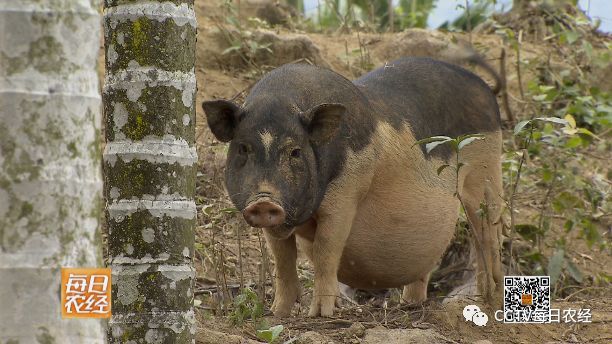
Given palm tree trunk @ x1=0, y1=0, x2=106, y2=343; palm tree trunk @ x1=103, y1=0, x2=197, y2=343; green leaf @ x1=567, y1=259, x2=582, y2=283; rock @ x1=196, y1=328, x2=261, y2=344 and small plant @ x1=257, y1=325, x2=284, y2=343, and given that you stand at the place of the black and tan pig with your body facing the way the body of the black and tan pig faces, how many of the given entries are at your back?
1

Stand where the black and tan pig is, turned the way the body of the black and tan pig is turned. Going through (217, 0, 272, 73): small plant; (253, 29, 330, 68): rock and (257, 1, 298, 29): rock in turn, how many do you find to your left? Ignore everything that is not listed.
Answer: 0

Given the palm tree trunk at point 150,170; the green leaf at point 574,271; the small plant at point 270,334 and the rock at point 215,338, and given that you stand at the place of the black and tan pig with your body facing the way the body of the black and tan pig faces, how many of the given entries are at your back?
1

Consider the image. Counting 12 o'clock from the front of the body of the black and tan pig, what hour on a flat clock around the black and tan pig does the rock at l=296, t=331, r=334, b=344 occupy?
The rock is roughly at 11 o'clock from the black and tan pig.

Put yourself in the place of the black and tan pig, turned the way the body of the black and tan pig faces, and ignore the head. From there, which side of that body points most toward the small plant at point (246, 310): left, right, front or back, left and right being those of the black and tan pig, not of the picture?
front

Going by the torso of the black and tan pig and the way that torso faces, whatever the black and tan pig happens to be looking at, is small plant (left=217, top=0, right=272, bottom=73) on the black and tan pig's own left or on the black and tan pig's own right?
on the black and tan pig's own right

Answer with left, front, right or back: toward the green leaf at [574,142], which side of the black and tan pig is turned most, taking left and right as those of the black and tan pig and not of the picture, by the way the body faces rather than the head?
back

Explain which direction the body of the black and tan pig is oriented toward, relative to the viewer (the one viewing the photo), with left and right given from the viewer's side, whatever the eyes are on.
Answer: facing the viewer and to the left of the viewer

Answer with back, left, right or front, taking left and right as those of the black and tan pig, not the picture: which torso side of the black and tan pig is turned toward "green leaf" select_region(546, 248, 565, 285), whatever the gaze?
back

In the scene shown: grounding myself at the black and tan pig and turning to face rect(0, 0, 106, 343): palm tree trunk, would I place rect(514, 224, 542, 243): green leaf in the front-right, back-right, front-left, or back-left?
back-left

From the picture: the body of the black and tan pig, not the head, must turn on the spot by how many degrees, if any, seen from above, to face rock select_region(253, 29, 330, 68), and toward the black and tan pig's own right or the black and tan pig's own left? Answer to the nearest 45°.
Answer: approximately 135° to the black and tan pig's own right

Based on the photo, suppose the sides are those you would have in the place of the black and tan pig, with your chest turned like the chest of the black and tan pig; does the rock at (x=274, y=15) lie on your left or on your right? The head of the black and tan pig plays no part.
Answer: on your right

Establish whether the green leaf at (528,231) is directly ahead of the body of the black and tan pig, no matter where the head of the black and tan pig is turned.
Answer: no

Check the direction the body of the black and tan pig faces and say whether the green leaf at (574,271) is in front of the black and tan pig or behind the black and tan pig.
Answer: behind

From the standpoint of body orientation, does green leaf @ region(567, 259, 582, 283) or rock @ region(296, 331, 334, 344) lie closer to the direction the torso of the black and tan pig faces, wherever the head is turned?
the rock

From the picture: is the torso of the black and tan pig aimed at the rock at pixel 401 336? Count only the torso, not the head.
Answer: no

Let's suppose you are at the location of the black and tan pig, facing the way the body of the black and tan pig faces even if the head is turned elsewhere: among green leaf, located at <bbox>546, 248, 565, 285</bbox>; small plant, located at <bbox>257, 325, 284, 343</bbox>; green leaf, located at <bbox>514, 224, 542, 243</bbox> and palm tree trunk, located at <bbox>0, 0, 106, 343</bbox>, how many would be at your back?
2

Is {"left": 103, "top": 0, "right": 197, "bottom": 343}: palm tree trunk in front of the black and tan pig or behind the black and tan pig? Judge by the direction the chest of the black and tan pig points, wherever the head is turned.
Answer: in front
